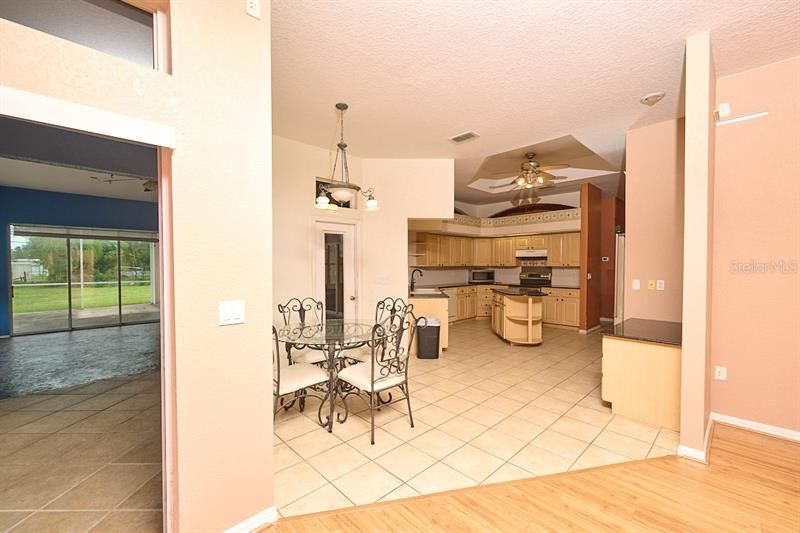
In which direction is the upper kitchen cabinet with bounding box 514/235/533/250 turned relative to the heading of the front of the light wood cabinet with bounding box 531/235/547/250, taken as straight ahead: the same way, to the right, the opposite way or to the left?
the same way

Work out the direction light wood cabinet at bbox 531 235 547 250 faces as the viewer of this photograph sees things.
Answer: facing the viewer

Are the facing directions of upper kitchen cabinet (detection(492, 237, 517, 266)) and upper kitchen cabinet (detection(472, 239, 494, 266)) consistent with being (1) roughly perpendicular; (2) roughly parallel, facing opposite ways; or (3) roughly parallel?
roughly parallel

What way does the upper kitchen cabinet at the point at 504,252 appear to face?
toward the camera

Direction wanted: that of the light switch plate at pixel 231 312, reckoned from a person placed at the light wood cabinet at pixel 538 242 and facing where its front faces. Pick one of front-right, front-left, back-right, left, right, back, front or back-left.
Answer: front

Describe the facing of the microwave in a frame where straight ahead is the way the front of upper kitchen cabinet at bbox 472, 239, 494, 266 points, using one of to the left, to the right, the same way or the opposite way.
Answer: the same way

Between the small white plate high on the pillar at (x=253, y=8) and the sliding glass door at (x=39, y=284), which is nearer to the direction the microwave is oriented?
the small white plate high on the pillar

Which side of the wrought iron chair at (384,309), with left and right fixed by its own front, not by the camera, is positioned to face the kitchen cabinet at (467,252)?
back

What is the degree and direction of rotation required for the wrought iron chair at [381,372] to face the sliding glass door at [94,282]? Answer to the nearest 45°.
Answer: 0° — it already faces it

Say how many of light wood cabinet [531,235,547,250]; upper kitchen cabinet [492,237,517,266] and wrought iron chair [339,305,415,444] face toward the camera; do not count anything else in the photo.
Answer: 2

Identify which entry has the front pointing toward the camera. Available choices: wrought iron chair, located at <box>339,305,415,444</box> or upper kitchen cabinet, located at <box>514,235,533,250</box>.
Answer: the upper kitchen cabinet

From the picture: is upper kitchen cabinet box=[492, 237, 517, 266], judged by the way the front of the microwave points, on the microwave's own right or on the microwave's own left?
on the microwave's own left

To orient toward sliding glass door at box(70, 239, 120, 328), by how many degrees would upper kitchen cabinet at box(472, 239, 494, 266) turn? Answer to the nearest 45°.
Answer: approximately 90° to its right

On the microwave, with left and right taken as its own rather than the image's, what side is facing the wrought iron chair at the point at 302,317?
front

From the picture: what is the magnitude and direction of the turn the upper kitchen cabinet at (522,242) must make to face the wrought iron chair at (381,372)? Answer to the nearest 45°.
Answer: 0° — it already faces it

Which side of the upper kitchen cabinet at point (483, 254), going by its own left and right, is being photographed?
front

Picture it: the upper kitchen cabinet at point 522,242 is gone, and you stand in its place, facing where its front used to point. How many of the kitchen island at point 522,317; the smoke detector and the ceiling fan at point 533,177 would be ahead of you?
3

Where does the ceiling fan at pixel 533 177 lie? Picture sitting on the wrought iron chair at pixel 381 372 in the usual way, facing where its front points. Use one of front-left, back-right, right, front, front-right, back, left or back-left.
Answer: right

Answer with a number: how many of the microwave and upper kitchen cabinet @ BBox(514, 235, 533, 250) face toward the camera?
2

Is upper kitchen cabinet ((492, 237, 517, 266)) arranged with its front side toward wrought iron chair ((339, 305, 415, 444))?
yes

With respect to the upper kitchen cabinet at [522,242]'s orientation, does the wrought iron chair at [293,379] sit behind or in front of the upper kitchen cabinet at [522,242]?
in front
